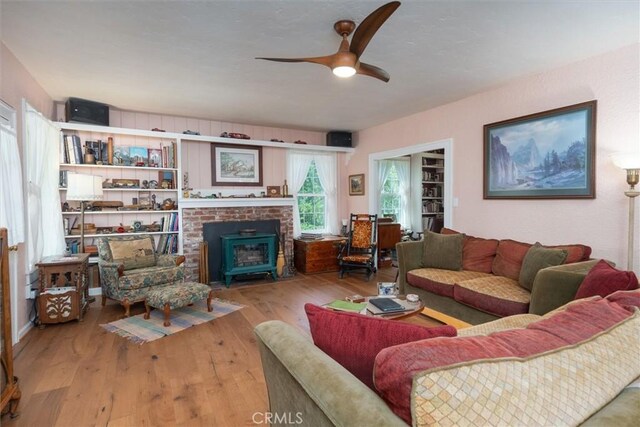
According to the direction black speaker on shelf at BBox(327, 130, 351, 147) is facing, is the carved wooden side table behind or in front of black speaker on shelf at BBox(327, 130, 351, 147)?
in front

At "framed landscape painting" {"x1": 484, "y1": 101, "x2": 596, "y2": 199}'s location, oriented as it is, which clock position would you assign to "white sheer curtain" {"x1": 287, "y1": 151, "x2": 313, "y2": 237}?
The white sheer curtain is roughly at 2 o'clock from the framed landscape painting.

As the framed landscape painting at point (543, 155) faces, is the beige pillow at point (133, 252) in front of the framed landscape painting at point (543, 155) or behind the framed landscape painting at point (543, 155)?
in front

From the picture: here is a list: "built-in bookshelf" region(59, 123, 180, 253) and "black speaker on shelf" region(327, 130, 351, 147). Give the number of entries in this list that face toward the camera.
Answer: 2

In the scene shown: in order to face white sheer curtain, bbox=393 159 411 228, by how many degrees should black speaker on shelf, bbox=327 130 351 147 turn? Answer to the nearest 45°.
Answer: approximately 135° to its left

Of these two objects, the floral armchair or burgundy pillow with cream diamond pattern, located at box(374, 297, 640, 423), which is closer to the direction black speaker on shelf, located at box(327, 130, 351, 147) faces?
the burgundy pillow with cream diamond pattern

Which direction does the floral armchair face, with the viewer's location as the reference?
facing the viewer and to the right of the viewer

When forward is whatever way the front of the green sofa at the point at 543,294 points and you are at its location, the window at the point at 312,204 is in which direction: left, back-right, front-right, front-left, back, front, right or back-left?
right

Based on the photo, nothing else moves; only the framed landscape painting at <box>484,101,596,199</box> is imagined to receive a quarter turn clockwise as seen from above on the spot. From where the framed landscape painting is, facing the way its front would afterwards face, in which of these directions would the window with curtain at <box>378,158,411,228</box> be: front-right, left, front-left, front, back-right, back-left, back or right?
front

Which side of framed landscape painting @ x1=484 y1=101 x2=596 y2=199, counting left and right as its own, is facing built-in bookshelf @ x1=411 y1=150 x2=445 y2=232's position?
right

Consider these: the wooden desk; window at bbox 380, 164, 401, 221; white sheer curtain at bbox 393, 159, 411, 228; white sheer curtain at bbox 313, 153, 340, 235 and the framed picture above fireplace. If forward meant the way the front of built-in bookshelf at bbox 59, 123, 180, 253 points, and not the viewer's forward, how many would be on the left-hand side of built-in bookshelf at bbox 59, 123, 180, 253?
5

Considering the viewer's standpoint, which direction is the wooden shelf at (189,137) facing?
facing the viewer

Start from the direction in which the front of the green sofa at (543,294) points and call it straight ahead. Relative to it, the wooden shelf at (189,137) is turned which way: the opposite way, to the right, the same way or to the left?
to the left

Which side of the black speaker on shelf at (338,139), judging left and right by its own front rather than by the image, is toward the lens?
front

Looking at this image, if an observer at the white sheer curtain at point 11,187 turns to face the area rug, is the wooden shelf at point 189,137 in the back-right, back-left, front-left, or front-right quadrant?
front-left

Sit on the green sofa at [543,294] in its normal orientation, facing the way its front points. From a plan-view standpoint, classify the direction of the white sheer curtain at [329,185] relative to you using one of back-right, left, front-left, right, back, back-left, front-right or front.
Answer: right

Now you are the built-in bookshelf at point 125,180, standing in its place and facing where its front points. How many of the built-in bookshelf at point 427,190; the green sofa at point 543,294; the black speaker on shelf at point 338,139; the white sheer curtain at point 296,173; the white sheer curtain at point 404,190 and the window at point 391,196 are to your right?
0

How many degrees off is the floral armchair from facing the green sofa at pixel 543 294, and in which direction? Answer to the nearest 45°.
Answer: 0° — it already faces it

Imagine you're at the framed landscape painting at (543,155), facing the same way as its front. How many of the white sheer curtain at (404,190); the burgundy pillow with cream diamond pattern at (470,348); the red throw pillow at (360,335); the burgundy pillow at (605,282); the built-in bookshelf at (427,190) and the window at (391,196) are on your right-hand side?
3
